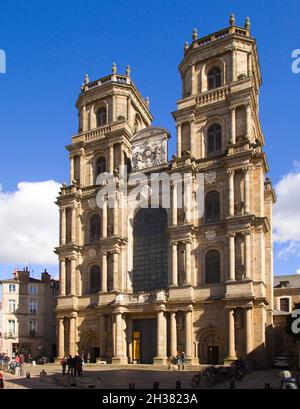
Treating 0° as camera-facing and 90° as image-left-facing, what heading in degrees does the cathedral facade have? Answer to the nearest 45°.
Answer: approximately 45°
